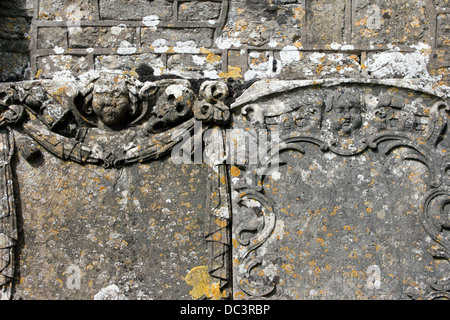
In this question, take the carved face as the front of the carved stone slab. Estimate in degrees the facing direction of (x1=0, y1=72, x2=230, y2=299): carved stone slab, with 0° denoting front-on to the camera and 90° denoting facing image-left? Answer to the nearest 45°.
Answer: approximately 0°
